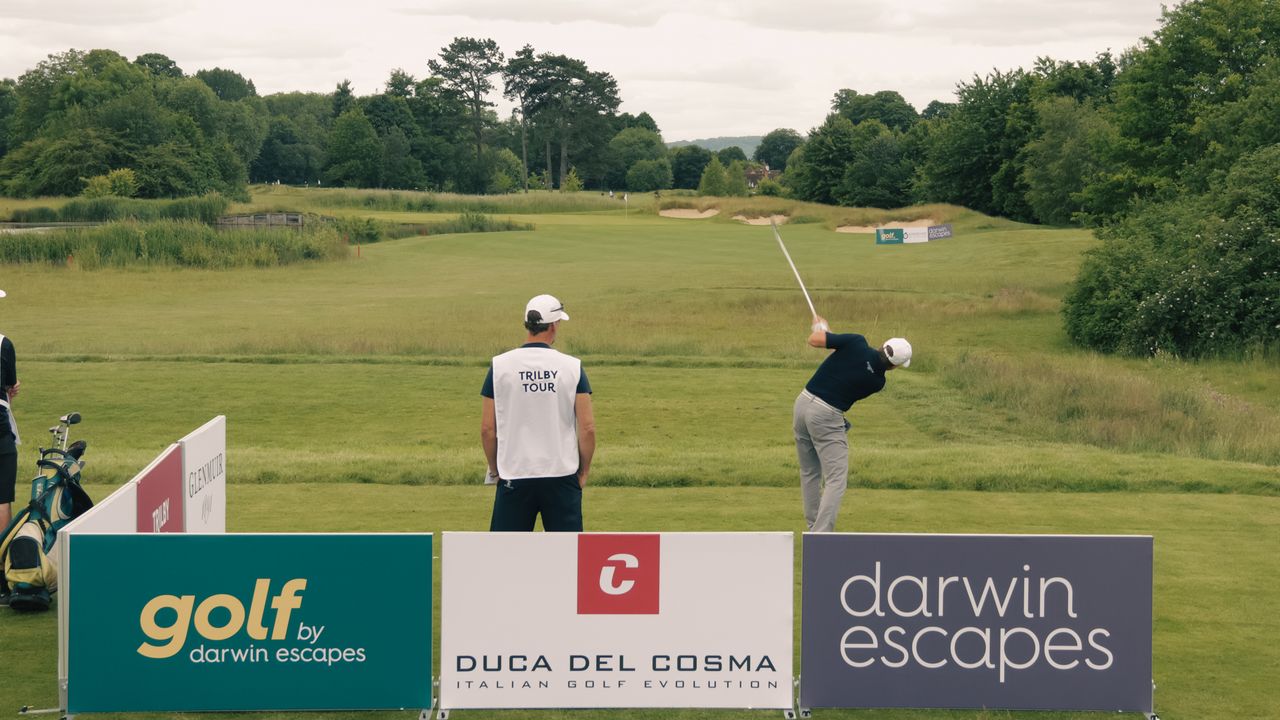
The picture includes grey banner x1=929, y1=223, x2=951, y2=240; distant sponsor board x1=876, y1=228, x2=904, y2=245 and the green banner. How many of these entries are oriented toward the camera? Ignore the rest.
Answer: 3

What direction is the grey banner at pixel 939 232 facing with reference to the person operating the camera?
facing the viewer

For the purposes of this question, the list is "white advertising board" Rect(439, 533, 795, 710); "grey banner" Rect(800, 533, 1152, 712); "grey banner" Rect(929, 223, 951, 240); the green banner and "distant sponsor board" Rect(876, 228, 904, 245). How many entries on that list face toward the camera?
5

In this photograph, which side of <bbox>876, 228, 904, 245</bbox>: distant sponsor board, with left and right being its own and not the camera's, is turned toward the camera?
front

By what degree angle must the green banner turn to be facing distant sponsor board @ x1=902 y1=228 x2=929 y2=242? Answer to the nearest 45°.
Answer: approximately 135° to its left

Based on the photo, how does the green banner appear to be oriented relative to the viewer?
toward the camera

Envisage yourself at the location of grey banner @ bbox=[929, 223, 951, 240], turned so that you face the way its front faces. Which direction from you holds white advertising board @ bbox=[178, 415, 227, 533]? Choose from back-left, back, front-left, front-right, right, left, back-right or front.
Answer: front

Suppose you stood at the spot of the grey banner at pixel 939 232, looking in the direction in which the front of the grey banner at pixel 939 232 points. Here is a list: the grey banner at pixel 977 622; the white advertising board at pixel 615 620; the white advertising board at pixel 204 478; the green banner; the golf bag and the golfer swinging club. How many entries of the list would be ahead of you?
6

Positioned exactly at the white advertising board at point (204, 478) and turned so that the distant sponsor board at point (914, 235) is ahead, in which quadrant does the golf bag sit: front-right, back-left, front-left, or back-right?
back-left

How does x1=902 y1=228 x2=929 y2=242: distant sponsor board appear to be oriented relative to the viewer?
toward the camera

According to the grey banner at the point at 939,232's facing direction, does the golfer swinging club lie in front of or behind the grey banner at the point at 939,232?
in front

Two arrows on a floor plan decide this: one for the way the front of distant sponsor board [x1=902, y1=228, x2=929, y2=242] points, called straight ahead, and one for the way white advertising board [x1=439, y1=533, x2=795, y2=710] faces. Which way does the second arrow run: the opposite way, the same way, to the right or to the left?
the same way

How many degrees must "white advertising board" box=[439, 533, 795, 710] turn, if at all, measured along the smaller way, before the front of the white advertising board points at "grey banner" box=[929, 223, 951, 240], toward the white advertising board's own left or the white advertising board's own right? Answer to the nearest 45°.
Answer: approximately 180°

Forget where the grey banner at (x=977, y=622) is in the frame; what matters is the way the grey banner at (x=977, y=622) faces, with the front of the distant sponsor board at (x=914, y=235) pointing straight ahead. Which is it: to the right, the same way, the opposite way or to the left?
the same way

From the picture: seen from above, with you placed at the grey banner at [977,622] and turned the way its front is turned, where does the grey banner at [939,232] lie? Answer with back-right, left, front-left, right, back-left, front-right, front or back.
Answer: back
